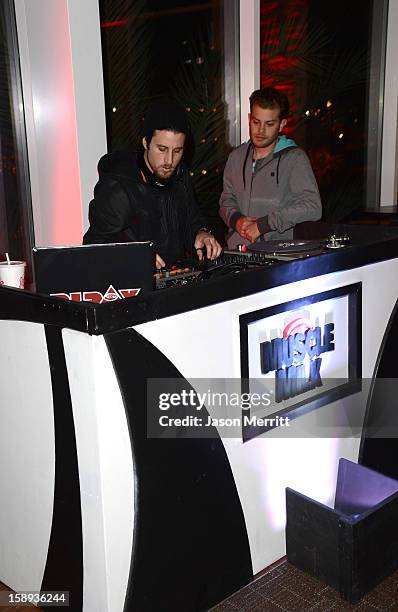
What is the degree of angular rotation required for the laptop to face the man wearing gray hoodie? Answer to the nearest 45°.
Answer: approximately 45° to its right

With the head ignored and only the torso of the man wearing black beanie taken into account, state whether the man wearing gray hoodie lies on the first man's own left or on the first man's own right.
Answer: on the first man's own left

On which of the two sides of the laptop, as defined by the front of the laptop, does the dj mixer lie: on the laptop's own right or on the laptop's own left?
on the laptop's own right

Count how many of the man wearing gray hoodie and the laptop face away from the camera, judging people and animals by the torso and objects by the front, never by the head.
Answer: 1

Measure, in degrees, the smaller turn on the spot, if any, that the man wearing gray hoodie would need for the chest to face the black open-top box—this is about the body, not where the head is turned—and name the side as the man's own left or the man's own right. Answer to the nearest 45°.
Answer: approximately 45° to the man's own left

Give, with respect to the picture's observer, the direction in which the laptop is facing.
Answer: facing away from the viewer

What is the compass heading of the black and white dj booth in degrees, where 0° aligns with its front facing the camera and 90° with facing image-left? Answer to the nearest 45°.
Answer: approximately 315°

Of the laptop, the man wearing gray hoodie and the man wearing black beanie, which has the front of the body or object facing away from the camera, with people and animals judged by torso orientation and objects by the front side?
the laptop
